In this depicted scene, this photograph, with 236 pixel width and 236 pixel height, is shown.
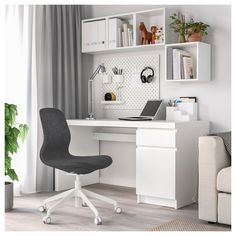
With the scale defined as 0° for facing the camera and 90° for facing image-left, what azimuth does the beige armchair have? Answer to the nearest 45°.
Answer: approximately 45°

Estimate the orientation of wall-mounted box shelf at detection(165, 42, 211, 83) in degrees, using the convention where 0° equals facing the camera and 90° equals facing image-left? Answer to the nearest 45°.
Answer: approximately 45°

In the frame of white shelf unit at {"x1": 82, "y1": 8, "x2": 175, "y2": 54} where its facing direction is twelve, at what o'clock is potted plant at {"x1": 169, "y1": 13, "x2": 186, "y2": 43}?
The potted plant is roughly at 9 o'clock from the white shelf unit.

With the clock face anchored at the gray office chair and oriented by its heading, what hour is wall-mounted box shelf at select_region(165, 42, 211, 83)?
The wall-mounted box shelf is roughly at 10 o'clock from the gray office chair.

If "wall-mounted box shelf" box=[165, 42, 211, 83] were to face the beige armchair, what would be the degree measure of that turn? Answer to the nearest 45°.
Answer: approximately 45° to its left

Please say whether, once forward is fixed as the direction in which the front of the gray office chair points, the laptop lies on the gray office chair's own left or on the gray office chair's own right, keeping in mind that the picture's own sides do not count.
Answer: on the gray office chair's own left

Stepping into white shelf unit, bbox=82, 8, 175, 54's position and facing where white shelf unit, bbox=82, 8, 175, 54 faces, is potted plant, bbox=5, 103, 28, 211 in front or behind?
in front
